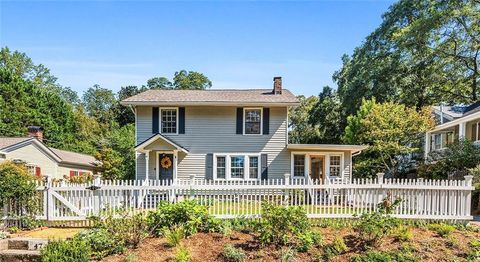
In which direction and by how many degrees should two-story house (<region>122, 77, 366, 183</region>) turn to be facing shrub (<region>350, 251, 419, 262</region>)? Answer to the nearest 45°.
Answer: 0° — it already faces it

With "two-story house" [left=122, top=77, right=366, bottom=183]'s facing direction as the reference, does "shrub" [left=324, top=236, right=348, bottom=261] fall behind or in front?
in front

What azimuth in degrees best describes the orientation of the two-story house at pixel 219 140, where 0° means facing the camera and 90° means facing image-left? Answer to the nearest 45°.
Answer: approximately 0°
